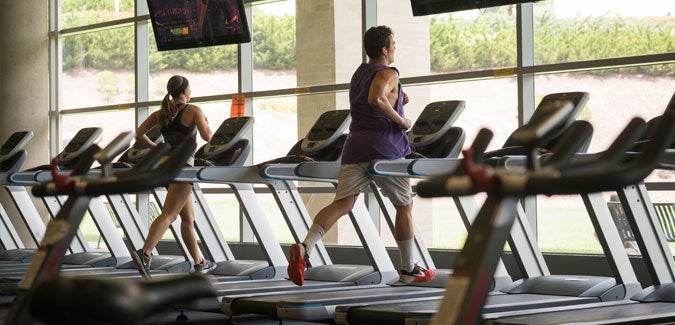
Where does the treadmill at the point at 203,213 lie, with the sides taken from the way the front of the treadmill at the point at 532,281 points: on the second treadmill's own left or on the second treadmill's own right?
on the second treadmill's own left

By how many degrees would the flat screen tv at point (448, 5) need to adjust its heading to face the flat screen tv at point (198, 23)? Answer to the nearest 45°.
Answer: approximately 90° to its right

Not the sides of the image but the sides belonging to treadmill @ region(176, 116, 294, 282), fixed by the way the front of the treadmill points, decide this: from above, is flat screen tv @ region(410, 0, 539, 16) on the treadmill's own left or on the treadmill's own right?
on the treadmill's own right

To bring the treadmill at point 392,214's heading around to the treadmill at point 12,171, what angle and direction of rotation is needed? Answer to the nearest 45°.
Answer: approximately 90° to its left

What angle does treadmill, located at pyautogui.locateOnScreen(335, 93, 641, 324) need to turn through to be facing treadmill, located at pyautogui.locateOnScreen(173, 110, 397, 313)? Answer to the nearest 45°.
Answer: approximately 90° to its left

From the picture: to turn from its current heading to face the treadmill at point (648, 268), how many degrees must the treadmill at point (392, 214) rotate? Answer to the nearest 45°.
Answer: approximately 90° to its right

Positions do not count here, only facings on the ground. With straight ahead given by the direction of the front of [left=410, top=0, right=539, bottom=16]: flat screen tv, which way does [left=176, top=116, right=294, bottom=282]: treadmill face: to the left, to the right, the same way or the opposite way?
the opposite way

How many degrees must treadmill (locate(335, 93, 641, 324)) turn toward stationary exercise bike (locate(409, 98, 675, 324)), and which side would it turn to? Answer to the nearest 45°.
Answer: approximately 135° to its right
